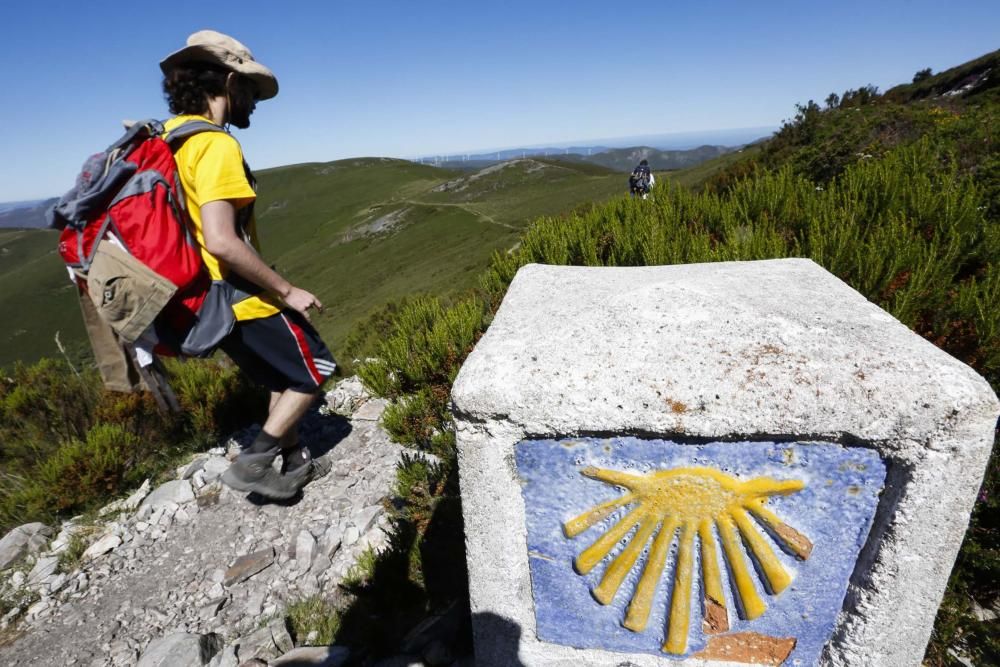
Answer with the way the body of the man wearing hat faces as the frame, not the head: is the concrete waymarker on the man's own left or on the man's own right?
on the man's own right

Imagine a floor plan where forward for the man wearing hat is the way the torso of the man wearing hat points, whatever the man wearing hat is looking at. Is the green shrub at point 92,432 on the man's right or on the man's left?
on the man's left

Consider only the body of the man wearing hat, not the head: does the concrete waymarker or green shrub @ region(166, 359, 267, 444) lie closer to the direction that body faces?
the concrete waymarker

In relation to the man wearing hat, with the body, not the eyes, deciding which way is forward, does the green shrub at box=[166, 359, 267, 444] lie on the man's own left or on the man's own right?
on the man's own left

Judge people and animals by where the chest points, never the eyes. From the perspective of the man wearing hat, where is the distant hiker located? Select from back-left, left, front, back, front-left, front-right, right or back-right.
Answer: front-left

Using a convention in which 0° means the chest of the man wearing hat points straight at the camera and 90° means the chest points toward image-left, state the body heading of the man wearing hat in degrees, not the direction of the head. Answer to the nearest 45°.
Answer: approximately 270°
